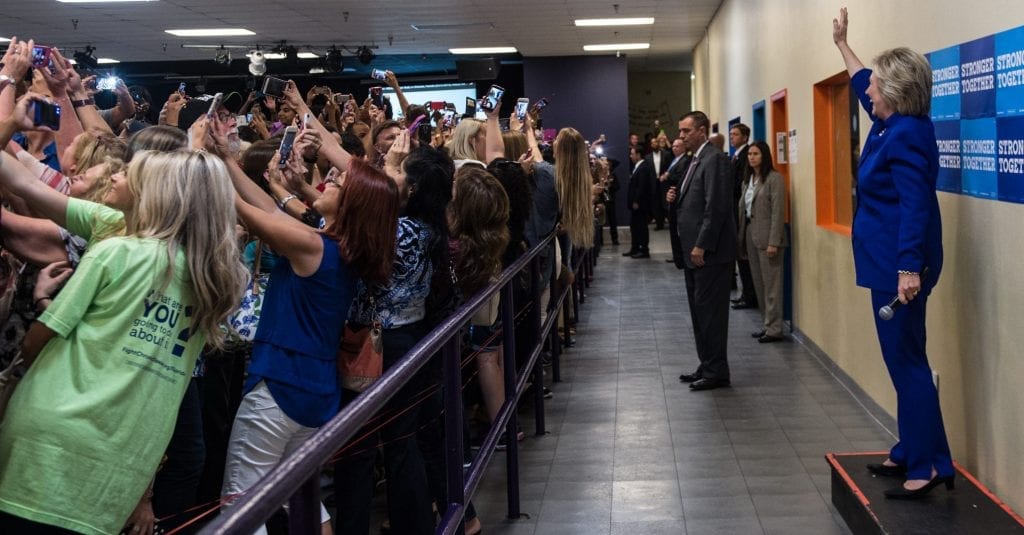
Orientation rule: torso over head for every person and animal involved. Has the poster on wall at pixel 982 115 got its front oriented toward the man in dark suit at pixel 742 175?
no

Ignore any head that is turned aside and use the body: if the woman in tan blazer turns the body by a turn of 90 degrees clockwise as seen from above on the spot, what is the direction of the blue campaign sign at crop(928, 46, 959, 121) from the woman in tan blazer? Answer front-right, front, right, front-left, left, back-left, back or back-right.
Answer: back-left

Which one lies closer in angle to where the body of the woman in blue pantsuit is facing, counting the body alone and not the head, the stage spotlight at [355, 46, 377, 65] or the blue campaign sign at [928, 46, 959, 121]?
the stage spotlight

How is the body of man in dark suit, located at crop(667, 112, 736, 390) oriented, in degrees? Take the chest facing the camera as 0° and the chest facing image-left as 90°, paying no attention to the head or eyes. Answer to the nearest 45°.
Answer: approximately 90°

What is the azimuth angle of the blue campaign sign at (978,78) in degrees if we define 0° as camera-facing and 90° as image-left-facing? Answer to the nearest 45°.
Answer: approximately 45°

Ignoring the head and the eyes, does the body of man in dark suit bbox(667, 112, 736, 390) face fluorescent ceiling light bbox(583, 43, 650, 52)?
no

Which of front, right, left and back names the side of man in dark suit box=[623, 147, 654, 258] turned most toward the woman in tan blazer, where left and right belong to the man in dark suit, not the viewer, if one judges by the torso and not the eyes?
left

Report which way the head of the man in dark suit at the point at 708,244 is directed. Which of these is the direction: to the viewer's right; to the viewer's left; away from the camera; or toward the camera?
to the viewer's left

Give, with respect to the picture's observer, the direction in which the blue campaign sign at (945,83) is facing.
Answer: facing the viewer and to the left of the viewer
